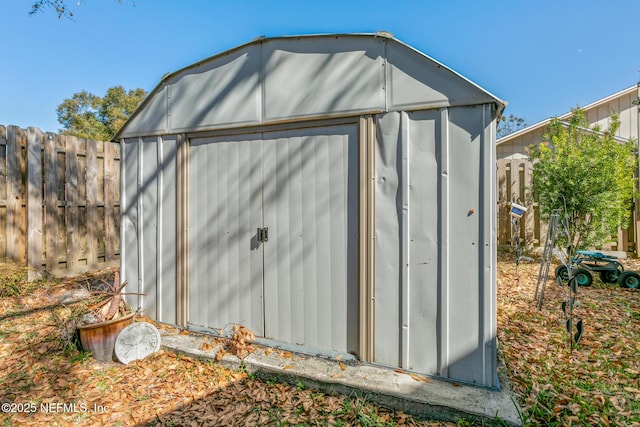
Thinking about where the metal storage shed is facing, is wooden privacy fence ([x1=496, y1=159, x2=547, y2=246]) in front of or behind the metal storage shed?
behind

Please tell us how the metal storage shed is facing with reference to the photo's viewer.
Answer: facing the viewer and to the left of the viewer

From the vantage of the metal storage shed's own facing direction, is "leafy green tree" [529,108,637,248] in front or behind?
behind

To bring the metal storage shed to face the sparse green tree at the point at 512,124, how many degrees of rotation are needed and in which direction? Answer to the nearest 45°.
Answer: approximately 180°

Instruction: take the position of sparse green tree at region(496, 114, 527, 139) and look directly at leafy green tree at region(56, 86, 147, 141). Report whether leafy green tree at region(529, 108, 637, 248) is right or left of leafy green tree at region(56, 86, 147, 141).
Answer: left

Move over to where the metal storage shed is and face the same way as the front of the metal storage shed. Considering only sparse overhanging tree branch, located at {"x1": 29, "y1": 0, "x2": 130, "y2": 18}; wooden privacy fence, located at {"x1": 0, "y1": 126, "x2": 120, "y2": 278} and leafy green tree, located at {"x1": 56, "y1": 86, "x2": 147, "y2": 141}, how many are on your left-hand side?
0

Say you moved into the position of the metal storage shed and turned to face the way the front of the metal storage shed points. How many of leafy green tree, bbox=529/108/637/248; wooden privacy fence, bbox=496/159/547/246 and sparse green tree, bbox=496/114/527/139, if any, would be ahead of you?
0

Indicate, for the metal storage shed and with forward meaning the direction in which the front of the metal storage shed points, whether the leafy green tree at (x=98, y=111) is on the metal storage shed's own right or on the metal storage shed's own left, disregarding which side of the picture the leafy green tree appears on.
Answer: on the metal storage shed's own right

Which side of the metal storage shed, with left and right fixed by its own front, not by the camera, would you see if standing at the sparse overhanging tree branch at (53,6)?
right

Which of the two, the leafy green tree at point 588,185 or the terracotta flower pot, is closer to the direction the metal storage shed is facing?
the terracotta flower pot
